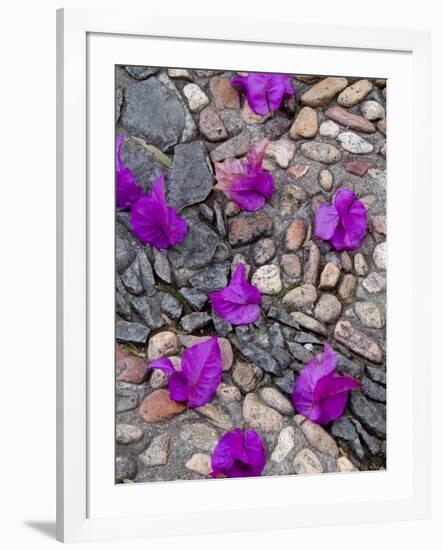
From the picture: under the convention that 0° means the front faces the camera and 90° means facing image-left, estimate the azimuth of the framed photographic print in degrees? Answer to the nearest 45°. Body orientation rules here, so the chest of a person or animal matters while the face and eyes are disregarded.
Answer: approximately 315°
